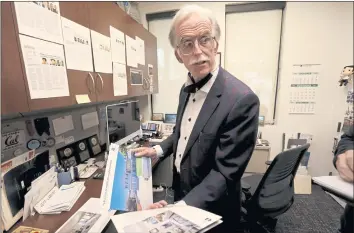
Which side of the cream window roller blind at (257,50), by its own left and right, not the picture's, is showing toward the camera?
front

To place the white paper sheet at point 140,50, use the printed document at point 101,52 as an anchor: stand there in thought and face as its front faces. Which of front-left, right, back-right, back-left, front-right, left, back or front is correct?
left

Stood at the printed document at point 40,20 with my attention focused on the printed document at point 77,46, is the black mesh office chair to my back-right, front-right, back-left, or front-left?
front-right

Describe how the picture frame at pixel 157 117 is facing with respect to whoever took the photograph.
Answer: facing the viewer

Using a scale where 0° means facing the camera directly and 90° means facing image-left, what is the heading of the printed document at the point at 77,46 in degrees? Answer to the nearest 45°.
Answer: approximately 315°

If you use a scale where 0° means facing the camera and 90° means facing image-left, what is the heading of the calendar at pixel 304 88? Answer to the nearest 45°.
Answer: approximately 0°

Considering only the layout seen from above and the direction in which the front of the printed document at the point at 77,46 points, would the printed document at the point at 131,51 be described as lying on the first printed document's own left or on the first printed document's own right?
on the first printed document's own left

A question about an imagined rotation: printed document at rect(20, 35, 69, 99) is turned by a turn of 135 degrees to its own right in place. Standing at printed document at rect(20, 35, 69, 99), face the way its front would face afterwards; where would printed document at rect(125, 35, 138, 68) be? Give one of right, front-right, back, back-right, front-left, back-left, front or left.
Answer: back-right

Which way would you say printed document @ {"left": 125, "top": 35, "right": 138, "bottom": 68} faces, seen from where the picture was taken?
facing the viewer and to the right of the viewer
